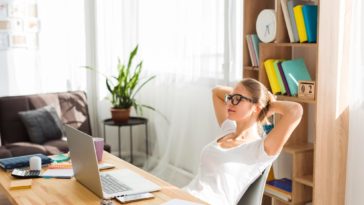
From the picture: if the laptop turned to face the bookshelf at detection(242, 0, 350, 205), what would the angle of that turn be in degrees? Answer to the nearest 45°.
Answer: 0° — it already faces it

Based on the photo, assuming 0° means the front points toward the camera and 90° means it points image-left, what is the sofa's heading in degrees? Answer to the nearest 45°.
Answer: approximately 0°

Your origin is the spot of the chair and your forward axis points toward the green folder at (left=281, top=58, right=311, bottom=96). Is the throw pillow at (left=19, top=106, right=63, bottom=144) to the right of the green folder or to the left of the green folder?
left

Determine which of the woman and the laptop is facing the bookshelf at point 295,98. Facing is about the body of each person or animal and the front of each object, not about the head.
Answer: the laptop

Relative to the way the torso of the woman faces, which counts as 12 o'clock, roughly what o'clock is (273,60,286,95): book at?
The book is roughly at 5 o'clock from the woman.

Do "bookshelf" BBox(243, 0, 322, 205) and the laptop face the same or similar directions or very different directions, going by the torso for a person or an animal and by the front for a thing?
very different directions

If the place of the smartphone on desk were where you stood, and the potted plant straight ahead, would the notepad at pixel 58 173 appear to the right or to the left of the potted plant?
left

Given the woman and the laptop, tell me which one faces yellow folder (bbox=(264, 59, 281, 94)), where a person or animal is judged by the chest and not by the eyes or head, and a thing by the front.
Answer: the laptop

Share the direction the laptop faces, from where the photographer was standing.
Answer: facing away from the viewer and to the right of the viewer

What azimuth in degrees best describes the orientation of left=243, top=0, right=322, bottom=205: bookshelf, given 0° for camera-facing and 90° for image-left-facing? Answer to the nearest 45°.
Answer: approximately 45°

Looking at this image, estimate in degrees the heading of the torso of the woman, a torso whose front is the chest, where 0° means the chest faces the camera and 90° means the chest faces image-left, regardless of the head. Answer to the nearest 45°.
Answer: approximately 45°
